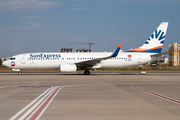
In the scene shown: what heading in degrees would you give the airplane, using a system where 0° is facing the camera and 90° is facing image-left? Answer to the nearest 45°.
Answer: approximately 90°
